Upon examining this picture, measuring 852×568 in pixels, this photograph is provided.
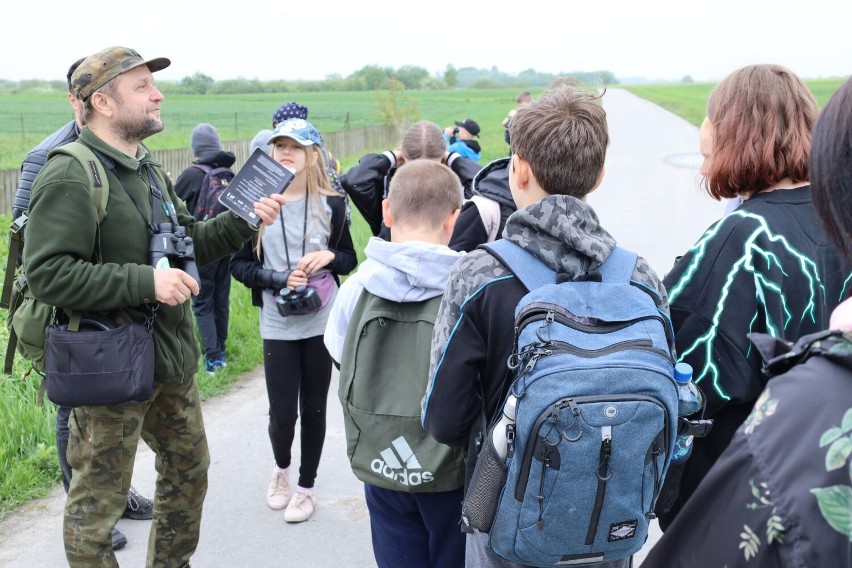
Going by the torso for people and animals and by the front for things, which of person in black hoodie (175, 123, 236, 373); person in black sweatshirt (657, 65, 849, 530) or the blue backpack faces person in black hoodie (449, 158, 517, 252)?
person in black sweatshirt (657, 65, 849, 530)

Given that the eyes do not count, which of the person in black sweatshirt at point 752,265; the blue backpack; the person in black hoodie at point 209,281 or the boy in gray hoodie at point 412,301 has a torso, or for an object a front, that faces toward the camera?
the blue backpack

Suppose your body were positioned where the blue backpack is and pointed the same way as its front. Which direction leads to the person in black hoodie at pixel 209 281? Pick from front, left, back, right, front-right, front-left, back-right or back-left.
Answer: back-right

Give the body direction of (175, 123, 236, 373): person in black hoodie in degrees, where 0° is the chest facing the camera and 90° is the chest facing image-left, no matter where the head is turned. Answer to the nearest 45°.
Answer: approximately 180°

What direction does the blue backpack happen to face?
toward the camera

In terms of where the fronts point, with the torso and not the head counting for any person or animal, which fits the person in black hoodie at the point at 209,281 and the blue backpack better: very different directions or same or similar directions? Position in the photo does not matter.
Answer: very different directions

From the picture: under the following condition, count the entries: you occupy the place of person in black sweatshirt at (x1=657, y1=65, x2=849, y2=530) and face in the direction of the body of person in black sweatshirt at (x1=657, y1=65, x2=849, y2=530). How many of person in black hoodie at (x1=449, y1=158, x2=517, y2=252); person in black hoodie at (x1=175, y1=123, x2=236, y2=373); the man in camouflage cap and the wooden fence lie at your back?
0

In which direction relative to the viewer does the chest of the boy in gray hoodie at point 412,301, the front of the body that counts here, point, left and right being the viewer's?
facing away from the viewer

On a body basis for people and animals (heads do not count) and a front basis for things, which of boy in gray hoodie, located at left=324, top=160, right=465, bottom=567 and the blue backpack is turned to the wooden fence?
the boy in gray hoodie

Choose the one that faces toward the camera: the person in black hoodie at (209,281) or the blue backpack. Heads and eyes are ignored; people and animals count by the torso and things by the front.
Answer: the blue backpack

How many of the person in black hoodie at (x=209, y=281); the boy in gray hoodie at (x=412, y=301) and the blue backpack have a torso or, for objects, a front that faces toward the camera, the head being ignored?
1

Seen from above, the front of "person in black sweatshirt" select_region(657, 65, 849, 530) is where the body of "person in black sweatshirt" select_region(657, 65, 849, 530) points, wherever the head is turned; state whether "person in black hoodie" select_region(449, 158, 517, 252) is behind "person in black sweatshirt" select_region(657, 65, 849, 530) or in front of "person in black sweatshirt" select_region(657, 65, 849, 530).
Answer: in front

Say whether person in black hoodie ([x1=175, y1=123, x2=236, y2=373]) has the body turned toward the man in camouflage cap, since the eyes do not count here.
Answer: no

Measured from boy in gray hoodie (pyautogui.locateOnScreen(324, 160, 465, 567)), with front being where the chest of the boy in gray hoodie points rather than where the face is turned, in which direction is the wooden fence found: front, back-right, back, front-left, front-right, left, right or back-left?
front

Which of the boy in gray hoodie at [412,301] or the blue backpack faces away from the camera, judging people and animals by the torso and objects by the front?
the boy in gray hoodie

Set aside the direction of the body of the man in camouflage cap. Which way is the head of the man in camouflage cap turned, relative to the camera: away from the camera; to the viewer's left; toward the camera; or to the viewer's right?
to the viewer's right

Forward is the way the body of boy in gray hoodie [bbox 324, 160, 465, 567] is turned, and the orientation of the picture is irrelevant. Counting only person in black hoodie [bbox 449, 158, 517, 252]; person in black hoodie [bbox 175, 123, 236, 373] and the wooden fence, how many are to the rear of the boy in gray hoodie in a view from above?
0

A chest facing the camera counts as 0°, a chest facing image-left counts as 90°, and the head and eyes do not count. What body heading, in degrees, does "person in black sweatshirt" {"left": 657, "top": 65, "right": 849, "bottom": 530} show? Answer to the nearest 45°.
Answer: approximately 135°
